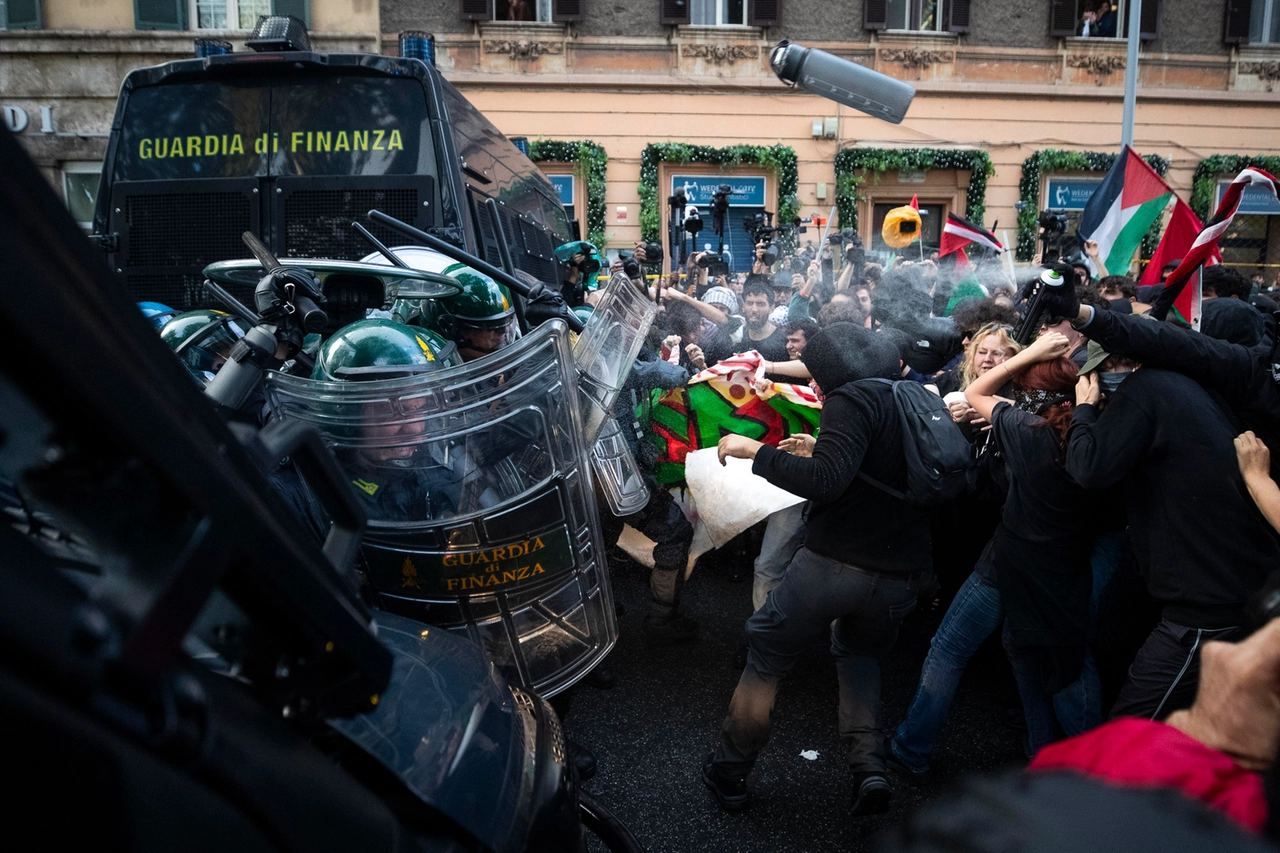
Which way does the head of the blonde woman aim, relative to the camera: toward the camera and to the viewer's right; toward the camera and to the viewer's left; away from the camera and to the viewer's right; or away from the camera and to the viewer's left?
toward the camera and to the viewer's left

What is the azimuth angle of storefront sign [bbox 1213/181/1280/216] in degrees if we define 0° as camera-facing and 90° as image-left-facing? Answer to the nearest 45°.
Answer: approximately 0°

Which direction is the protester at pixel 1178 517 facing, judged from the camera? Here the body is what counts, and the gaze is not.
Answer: to the viewer's left

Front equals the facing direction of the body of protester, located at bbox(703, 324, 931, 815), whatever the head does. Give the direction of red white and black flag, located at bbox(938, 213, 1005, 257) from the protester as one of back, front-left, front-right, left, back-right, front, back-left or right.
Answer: front-right

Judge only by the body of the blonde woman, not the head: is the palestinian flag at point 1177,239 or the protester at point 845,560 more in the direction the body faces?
the protester

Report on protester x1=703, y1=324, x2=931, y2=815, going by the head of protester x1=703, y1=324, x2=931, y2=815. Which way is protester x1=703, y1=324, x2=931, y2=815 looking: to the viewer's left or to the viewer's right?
to the viewer's left

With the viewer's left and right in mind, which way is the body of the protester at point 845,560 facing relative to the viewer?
facing away from the viewer and to the left of the viewer

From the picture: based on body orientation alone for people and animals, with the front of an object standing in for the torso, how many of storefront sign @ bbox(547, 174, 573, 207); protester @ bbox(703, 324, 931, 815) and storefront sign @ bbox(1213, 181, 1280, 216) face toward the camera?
2

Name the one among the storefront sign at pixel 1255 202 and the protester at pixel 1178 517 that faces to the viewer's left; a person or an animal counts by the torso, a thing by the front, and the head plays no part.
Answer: the protester
